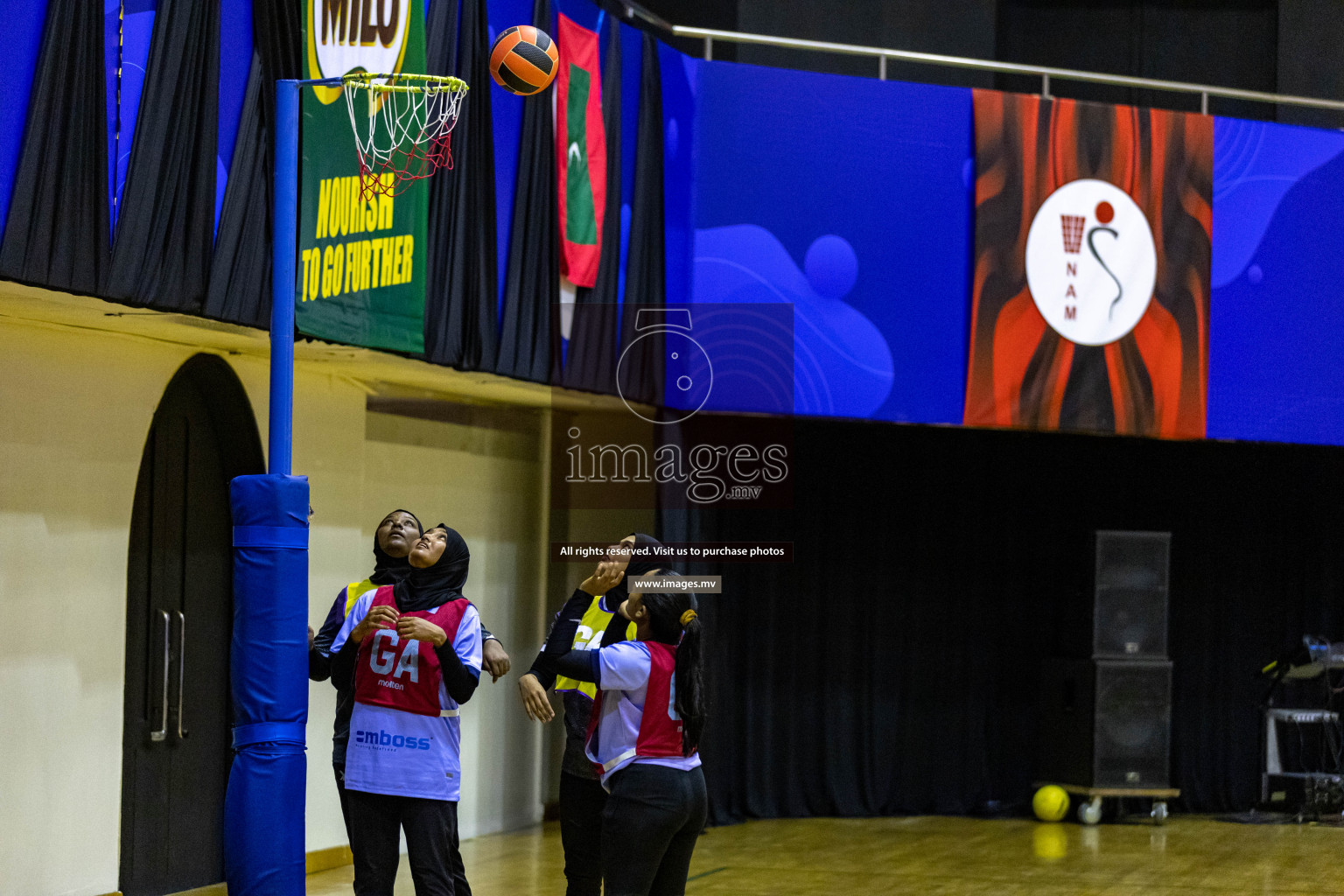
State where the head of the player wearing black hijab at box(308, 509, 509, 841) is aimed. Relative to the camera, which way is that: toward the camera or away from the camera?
toward the camera

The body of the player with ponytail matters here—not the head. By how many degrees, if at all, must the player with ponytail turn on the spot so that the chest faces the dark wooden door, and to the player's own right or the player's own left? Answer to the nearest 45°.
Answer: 0° — they already face it

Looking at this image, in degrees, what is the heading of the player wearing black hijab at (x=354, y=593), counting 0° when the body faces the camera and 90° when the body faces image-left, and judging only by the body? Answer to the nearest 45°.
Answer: approximately 0°

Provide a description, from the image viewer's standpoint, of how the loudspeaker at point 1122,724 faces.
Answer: facing the viewer and to the right of the viewer

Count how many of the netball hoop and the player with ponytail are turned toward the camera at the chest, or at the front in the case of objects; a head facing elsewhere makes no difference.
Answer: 0

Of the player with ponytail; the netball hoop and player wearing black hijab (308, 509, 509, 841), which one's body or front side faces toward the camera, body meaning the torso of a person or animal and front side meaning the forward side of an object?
the player wearing black hijab

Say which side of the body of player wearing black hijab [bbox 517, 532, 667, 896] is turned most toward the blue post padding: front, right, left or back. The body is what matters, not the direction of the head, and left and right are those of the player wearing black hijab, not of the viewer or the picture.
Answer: front

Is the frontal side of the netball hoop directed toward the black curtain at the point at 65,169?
no

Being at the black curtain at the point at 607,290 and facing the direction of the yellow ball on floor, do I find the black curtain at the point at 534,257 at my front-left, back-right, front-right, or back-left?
back-right

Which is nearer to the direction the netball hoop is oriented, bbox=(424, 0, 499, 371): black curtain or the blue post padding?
the black curtain

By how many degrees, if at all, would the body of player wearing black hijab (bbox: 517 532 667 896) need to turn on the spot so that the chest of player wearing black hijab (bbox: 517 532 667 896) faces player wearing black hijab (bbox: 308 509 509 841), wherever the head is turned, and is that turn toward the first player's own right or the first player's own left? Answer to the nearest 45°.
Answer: approximately 45° to the first player's own right

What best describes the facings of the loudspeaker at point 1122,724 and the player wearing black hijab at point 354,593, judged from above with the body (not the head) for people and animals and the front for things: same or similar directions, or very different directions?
same or similar directions

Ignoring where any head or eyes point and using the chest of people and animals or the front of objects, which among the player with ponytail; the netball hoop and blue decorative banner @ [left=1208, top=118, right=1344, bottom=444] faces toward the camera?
the blue decorative banner

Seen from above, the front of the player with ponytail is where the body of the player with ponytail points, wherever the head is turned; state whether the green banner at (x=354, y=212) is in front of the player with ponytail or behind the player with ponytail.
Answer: in front

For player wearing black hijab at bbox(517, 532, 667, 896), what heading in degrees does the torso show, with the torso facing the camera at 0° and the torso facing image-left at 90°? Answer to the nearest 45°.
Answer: approximately 45°

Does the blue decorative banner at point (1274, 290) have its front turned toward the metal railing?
no

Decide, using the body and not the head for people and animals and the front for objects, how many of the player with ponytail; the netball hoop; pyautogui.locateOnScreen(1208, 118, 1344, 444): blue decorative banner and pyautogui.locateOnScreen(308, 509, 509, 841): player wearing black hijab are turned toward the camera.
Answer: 2

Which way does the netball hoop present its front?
to the viewer's right

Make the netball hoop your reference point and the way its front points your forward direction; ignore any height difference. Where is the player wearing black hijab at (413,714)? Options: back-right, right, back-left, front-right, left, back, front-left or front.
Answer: right

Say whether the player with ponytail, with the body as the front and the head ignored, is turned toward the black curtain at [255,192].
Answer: yes

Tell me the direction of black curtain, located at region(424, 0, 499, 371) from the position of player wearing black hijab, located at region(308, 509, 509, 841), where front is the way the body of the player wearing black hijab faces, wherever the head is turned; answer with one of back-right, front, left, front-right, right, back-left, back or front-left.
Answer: back

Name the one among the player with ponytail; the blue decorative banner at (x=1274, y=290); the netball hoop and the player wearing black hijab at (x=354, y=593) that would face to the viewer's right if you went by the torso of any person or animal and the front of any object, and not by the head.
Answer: the netball hoop

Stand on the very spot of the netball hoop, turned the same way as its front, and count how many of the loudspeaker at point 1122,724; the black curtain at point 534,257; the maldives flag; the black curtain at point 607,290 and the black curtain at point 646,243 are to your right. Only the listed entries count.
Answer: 0
